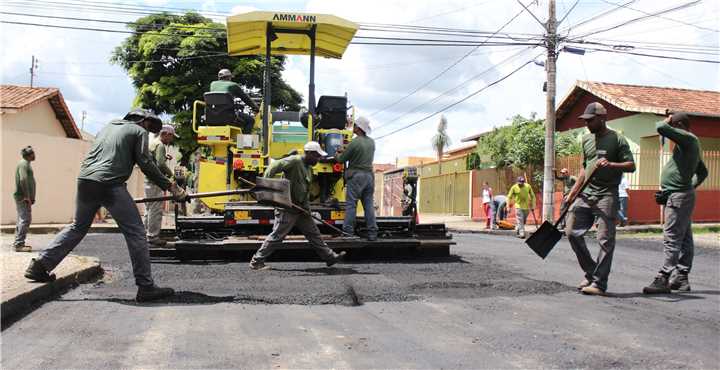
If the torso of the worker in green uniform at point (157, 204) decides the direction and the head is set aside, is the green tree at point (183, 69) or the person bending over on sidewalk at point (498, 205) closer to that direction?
the person bending over on sidewalk

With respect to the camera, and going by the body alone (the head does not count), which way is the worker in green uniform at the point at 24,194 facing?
to the viewer's right

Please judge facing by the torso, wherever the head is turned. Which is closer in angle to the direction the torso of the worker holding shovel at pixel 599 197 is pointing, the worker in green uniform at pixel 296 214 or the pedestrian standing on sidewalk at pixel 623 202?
the worker in green uniform

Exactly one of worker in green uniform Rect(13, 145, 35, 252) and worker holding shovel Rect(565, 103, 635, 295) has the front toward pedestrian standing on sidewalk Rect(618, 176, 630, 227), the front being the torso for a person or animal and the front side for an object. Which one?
the worker in green uniform

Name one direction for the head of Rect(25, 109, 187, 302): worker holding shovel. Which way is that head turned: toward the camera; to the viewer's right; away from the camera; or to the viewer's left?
to the viewer's right

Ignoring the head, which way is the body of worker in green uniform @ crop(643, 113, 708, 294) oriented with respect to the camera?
to the viewer's left

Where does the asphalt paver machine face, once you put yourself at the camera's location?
facing away from the viewer

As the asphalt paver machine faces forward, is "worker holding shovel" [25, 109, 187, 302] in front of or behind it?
behind

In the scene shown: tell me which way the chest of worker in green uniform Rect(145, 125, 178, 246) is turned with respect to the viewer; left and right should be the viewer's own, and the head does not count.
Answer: facing to the right of the viewer
